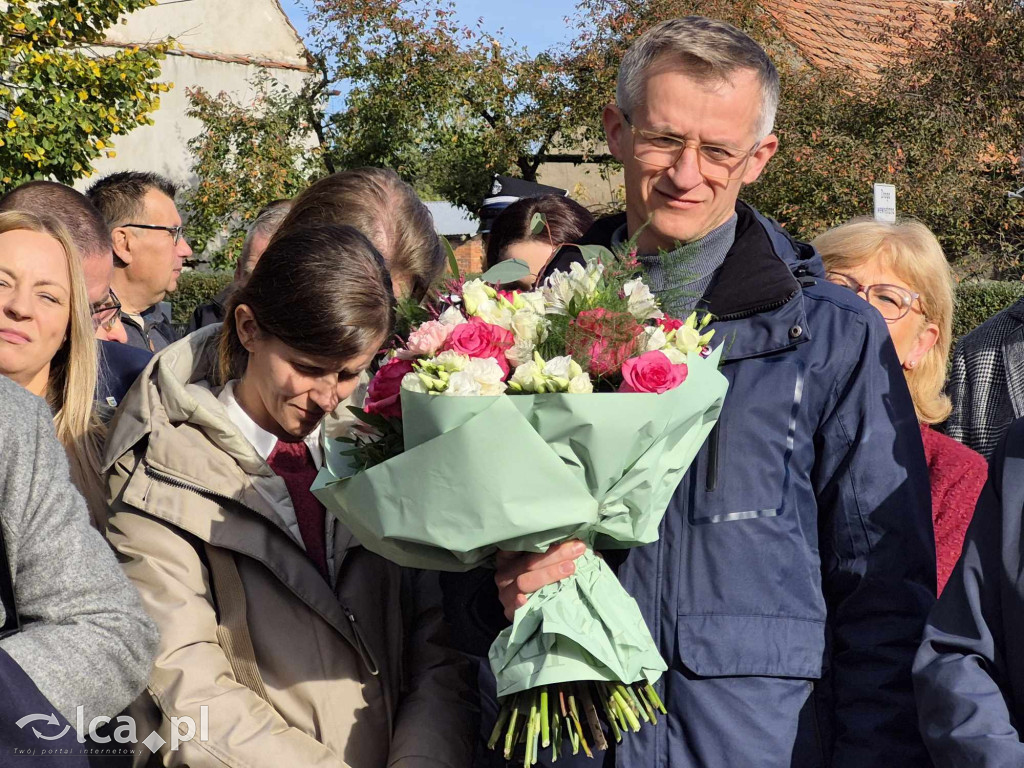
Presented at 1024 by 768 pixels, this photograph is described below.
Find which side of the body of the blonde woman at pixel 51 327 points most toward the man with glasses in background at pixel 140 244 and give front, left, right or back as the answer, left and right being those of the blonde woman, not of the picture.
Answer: back

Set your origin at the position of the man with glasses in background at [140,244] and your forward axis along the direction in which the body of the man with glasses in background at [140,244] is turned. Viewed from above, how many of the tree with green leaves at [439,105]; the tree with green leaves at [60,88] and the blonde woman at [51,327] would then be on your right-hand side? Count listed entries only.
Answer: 1

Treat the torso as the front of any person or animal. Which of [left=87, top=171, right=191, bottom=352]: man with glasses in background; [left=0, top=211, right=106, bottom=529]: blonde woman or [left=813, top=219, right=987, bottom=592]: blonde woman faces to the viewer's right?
the man with glasses in background

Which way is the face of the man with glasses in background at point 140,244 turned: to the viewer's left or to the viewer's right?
to the viewer's right

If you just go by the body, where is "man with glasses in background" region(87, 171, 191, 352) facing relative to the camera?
to the viewer's right

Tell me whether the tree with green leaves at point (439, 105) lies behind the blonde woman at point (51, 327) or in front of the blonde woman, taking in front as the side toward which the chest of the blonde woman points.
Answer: behind

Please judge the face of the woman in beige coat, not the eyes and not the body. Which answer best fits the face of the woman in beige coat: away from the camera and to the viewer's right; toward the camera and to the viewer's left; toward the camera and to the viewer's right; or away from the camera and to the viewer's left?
toward the camera and to the viewer's right

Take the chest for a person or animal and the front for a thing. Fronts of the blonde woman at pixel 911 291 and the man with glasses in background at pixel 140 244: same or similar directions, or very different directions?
very different directions
